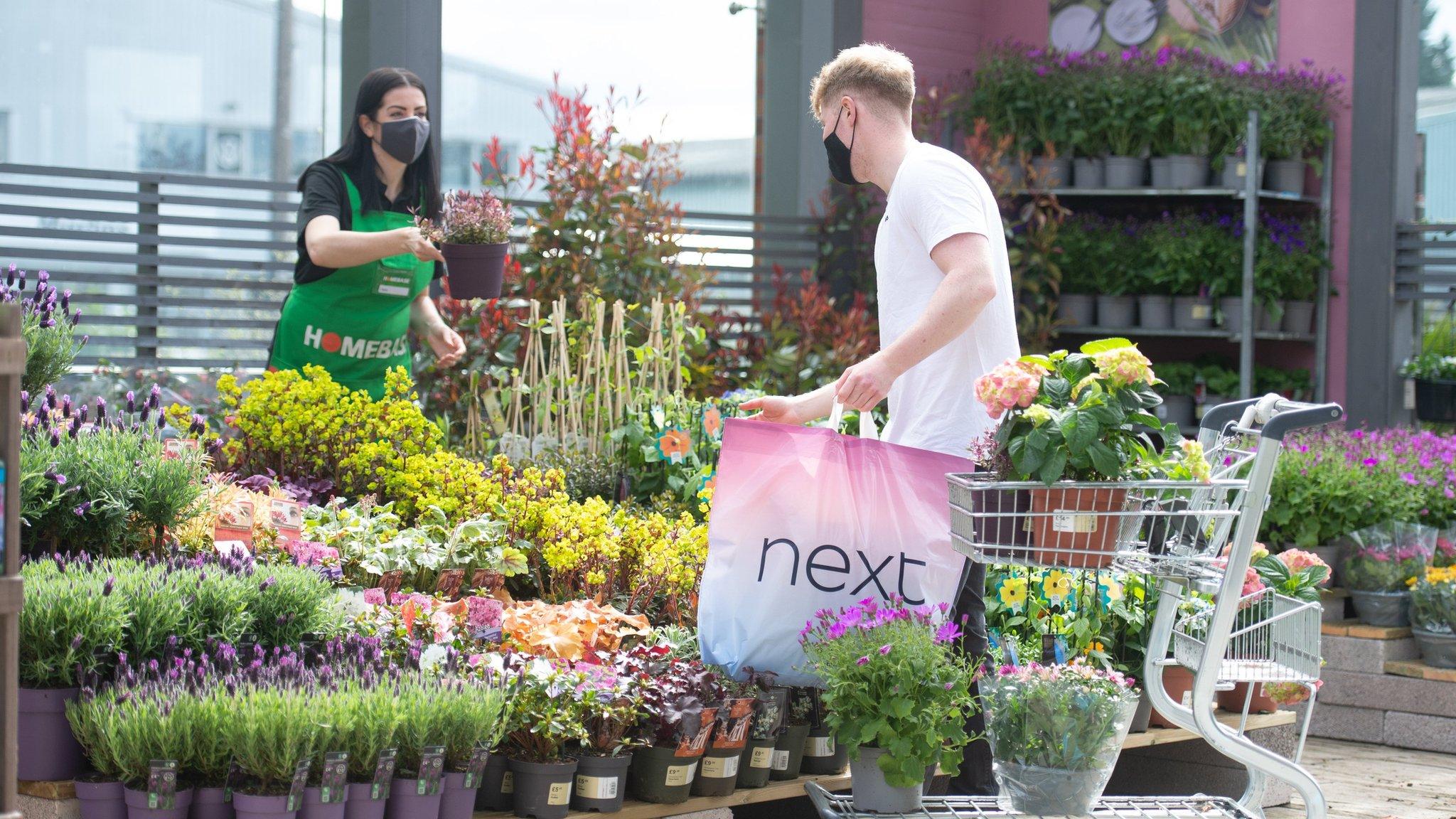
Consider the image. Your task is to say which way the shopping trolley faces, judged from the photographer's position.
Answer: facing to the left of the viewer

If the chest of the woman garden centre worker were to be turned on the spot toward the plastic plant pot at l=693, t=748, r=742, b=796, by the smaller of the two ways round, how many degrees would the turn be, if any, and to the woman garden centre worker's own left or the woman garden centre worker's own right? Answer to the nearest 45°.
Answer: approximately 45° to the woman garden centre worker's own right

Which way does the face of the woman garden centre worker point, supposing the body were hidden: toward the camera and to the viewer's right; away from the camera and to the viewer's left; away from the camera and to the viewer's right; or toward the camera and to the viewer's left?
toward the camera and to the viewer's right

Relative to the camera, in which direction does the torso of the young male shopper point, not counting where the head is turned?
to the viewer's left

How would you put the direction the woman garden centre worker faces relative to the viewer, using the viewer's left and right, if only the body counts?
facing the viewer and to the right of the viewer

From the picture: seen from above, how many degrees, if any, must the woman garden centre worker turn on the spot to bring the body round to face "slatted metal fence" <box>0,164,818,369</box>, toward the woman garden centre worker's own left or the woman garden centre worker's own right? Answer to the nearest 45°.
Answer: approximately 135° to the woman garden centre worker's own left

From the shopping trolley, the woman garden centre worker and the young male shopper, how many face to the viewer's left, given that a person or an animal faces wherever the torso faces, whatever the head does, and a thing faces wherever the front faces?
2

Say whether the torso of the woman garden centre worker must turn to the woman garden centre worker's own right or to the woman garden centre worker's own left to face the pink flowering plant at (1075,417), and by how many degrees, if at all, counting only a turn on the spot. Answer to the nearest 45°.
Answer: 0° — they already face it

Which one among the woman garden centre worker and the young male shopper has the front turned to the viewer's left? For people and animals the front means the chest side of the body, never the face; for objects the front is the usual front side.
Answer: the young male shopper

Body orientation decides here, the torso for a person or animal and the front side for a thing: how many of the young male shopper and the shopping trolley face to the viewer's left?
2

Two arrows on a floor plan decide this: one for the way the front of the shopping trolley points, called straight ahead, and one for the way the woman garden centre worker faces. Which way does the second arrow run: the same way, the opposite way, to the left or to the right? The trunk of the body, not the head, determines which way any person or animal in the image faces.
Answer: the opposite way

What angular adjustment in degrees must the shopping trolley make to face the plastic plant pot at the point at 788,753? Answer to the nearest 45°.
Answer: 0° — it already faces it

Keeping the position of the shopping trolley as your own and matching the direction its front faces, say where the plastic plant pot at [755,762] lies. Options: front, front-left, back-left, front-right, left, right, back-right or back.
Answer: front

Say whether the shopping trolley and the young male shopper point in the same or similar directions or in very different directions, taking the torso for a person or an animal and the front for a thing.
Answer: same or similar directions

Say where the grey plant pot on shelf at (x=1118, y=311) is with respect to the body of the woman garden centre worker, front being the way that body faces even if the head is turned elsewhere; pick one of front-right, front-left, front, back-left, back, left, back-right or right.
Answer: left
